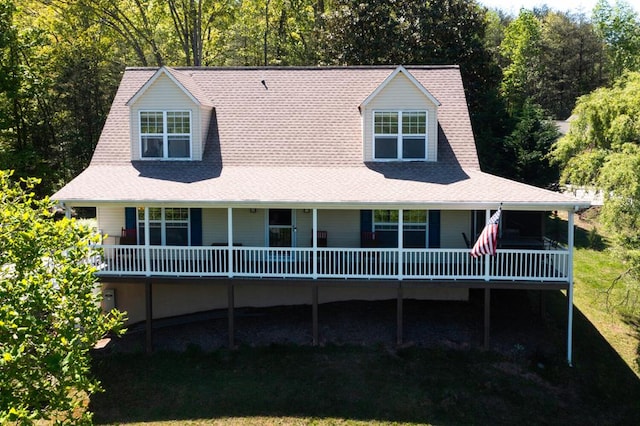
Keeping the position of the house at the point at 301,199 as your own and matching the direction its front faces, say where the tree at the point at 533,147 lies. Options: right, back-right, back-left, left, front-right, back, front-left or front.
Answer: back-left

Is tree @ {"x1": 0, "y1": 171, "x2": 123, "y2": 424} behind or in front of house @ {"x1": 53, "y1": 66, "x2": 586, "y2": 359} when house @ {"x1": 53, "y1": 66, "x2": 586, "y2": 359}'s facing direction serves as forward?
in front

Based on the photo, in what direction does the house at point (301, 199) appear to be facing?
toward the camera

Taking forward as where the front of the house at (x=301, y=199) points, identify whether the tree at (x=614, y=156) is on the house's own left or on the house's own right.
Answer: on the house's own left
